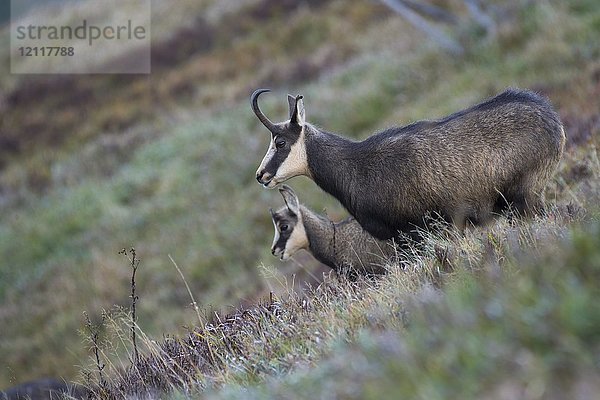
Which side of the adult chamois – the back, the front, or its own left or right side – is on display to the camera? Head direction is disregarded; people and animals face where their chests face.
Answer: left

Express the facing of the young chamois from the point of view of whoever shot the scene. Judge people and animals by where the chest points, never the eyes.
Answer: facing to the left of the viewer

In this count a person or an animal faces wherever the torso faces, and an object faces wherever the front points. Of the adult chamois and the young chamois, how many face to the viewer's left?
2
